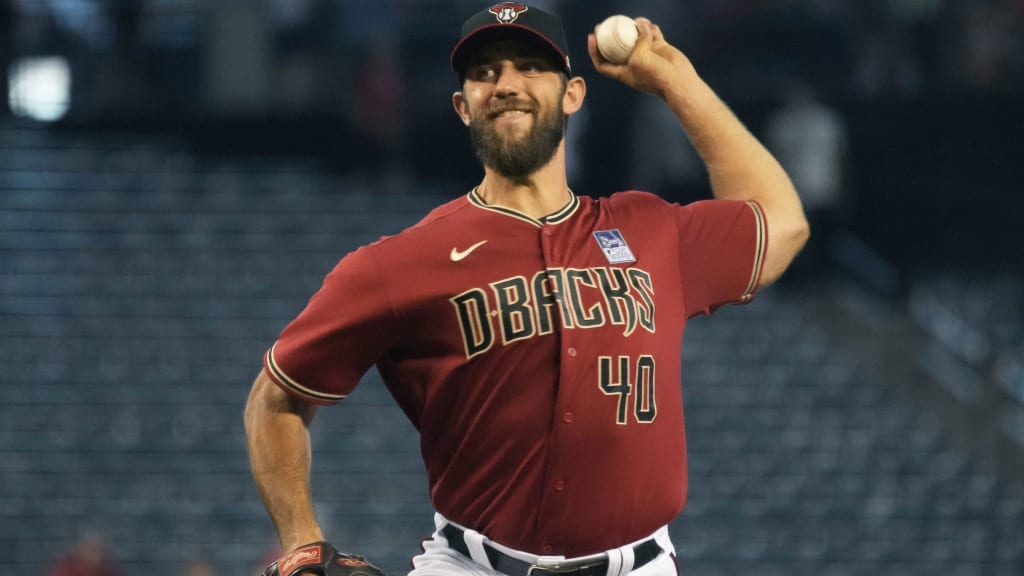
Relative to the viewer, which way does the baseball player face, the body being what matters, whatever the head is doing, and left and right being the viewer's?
facing the viewer
